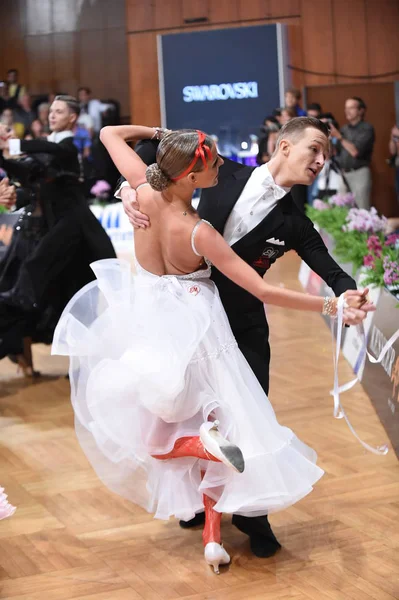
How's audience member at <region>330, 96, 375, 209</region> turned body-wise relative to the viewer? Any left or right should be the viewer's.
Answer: facing the viewer and to the left of the viewer

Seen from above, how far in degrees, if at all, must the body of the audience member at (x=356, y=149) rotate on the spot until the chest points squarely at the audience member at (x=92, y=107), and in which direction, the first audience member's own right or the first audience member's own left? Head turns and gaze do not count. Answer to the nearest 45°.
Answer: approximately 90° to the first audience member's own right

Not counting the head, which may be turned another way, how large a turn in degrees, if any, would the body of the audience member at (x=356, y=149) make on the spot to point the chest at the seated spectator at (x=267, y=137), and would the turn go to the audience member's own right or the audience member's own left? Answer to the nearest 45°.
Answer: approximately 45° to the audience member's own right

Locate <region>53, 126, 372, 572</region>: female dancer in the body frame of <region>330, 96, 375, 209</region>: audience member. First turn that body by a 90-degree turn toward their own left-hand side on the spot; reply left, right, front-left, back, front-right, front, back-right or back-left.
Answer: front-right

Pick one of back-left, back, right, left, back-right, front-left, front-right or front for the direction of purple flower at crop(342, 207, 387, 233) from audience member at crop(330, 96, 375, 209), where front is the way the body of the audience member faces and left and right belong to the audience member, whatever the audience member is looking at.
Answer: front-left

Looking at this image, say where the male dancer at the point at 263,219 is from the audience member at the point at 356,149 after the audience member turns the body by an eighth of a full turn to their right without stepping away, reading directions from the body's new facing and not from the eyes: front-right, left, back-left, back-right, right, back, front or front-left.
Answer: left
